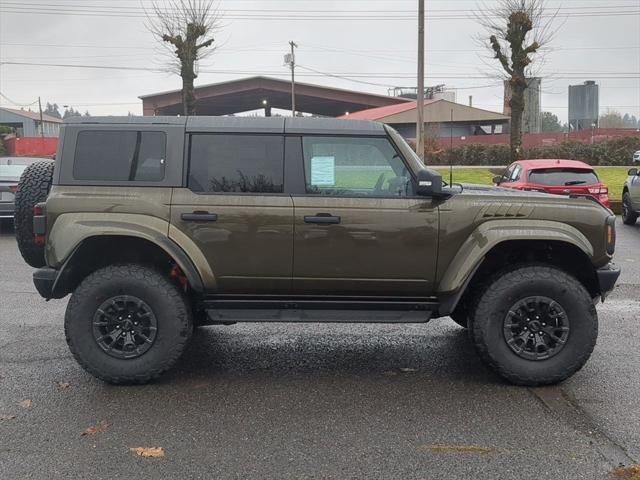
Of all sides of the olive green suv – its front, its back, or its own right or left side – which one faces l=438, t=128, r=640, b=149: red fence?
left

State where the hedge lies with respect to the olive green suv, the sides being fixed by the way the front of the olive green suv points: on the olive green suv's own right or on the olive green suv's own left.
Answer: on the olive green suv's own left

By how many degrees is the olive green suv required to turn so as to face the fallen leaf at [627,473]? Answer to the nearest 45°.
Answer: approximately 45° to its right

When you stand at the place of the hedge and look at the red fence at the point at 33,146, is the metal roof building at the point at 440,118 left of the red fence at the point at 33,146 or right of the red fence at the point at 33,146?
right

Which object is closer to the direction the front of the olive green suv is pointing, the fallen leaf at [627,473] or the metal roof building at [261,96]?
the fallen leaf

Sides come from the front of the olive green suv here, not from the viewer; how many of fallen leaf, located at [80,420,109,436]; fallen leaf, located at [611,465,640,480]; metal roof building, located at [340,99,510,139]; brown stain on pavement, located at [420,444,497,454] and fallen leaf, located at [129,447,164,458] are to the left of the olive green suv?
1

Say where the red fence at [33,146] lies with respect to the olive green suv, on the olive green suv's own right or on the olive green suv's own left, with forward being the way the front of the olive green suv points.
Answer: on the olive green suv's own left

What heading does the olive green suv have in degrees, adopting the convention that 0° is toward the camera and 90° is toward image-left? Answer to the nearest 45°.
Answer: approximately 270°

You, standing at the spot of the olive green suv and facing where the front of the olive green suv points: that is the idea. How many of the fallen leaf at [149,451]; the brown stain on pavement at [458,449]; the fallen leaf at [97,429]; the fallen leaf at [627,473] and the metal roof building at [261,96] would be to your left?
1

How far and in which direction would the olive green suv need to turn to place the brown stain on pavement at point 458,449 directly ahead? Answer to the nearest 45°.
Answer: approximately 45° to its right

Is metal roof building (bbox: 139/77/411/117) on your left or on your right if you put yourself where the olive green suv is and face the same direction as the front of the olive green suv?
on your left

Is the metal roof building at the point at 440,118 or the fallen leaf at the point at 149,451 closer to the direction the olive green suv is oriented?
the metal roof building

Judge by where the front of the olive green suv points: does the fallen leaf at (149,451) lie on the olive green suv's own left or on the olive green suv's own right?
on the olive green suv's own right
